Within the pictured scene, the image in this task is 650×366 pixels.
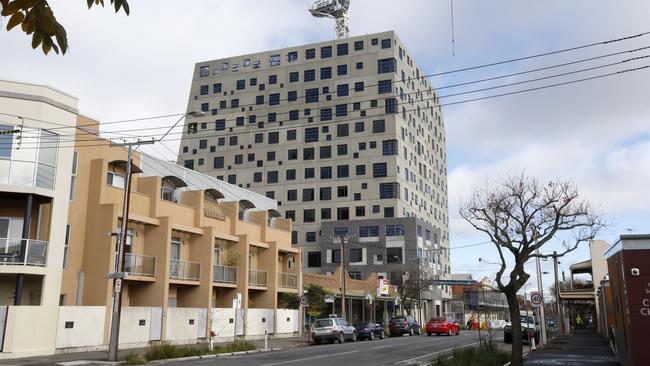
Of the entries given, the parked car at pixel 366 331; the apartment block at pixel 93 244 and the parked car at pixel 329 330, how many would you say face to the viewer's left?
0

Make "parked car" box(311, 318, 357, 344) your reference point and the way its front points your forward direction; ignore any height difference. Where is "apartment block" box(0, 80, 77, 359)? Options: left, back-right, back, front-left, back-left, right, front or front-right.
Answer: back

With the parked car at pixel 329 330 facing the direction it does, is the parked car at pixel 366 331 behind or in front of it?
in front

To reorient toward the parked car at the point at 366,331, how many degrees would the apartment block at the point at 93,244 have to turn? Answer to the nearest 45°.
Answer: approximately 90° to its left

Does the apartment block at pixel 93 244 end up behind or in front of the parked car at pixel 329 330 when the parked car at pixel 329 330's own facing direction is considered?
behind

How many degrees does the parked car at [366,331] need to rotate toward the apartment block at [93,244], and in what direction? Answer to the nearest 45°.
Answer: approximately 180°

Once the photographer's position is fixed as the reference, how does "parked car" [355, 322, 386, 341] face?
facing away from the viewer and to the right of the viewer

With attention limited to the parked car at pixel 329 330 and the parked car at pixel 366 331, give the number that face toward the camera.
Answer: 0

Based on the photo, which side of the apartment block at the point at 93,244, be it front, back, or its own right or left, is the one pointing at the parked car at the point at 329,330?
left

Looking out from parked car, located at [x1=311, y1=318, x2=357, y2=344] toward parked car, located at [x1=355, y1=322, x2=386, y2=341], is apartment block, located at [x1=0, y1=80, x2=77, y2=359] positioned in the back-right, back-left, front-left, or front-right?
back-left

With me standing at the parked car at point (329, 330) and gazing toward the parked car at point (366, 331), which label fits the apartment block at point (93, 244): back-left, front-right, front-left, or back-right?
back-left

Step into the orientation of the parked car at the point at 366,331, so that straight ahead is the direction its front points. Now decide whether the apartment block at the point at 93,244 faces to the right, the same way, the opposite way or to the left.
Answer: to the right

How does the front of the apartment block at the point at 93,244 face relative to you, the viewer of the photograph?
facing the viewer and to the right of the viewer

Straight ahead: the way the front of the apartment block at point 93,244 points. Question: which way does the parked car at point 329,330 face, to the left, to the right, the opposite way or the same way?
to the left

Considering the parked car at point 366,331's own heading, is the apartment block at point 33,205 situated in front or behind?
behind

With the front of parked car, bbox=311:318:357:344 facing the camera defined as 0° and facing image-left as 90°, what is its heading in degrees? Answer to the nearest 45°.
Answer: approximately 225°
